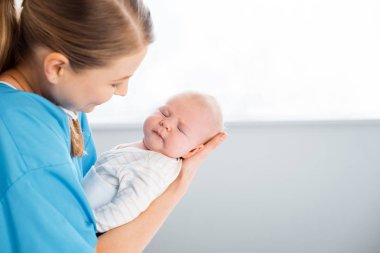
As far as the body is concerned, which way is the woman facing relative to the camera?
to the viewer's right

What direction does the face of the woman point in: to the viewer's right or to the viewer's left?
to the viewer's right
